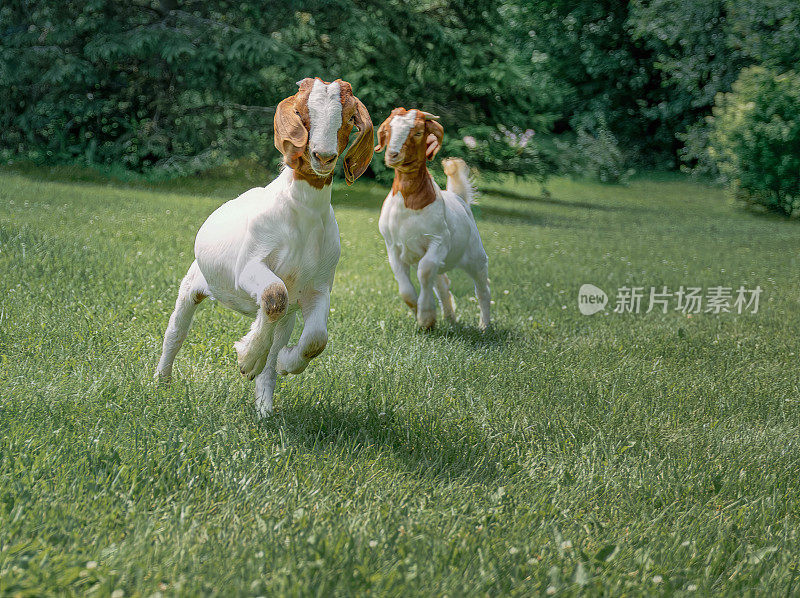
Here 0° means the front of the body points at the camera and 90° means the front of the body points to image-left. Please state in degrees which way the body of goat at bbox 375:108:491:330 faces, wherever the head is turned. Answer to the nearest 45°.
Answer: approximately 45°

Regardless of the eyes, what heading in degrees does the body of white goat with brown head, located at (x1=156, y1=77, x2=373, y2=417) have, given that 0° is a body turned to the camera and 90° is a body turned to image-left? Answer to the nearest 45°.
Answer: approximately 315°
